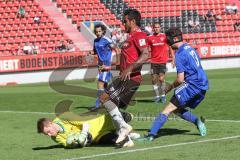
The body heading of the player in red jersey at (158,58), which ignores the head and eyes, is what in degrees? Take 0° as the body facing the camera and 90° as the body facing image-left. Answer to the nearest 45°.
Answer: approximately 0°

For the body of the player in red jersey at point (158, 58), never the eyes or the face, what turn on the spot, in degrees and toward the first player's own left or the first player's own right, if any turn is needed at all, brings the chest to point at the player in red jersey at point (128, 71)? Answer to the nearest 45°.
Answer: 0° — they already face them

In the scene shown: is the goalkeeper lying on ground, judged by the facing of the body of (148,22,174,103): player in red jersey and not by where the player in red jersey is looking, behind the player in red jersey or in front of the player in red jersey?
in front
